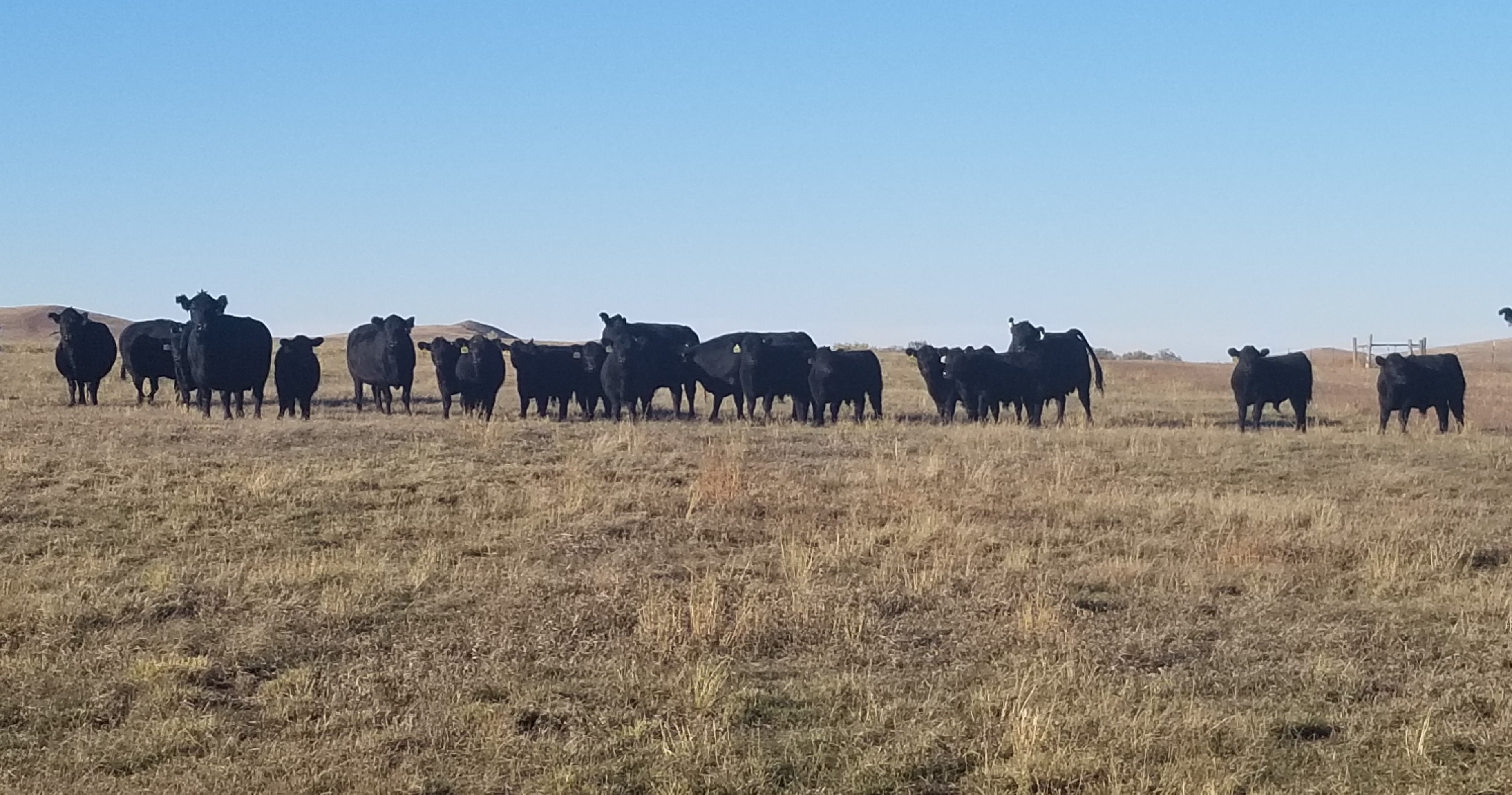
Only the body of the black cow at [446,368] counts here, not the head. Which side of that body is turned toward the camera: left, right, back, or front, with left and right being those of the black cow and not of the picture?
front

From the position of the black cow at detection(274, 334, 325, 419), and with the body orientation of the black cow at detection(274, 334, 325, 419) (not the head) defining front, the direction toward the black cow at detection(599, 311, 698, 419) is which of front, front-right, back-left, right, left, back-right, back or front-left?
left

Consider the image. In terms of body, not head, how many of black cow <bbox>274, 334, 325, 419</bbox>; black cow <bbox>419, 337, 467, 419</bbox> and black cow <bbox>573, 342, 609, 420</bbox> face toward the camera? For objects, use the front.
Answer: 3

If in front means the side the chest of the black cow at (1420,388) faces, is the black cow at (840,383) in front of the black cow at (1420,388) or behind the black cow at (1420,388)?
in front

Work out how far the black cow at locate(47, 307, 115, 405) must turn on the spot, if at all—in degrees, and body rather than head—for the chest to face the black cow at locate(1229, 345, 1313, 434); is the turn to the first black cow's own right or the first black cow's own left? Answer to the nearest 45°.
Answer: approximately 90° to the first black cow's own left

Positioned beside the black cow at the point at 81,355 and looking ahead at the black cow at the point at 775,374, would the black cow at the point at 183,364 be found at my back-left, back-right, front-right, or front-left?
front-right

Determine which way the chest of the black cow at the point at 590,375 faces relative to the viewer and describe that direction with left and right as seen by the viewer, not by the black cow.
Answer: facing the viewer

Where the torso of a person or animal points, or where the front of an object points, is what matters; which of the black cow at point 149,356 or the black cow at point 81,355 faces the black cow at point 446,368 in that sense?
the black cow at point 149,356

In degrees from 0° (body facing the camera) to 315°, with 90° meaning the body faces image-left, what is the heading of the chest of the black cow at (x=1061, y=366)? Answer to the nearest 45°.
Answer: approximately 45°

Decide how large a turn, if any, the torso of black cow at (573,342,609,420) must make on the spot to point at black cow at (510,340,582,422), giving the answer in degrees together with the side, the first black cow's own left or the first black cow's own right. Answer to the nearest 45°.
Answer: approximately 45° to the first black cow's own right

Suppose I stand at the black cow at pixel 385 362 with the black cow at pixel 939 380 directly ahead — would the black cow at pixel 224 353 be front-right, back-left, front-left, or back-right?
back-right

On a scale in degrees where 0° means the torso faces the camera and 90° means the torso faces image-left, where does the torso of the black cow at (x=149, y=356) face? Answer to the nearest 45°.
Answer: approximately 315°

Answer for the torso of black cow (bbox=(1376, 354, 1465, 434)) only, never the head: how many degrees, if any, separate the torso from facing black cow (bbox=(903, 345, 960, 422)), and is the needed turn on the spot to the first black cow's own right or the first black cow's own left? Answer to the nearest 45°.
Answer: approximately 45° to the first black cow's own right

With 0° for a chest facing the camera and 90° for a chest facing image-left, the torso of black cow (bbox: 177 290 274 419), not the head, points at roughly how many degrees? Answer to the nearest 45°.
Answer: approximately 45°

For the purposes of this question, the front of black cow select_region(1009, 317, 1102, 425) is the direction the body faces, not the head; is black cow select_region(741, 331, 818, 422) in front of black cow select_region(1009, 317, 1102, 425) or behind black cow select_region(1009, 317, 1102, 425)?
in front

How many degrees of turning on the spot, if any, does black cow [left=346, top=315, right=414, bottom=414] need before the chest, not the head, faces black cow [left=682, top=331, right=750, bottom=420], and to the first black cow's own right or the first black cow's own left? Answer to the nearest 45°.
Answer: approximately 45° to the first black cow's own left

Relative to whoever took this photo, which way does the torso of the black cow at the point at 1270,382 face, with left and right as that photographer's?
facing the viewer and to the left of the viewer

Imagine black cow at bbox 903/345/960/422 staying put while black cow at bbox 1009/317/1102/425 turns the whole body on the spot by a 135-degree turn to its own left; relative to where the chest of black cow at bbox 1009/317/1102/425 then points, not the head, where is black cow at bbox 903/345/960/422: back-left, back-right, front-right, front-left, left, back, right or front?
back-right

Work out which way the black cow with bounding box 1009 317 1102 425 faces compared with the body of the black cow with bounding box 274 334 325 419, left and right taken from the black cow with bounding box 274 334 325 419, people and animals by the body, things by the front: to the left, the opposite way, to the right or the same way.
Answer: to the right
